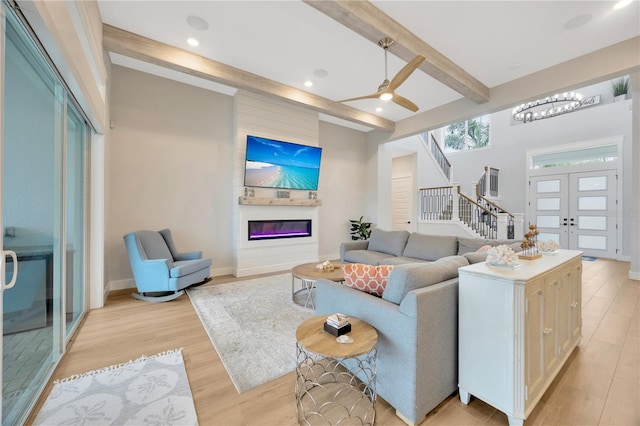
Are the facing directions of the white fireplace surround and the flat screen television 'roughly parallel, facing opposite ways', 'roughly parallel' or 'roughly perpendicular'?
roughly parallel

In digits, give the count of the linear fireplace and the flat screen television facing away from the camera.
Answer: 0

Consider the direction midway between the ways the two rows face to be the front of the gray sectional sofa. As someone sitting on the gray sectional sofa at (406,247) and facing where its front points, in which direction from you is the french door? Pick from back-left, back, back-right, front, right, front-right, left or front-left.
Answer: back

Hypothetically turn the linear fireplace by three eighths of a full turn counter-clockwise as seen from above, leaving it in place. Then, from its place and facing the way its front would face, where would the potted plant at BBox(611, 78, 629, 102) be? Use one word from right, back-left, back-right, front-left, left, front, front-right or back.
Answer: right

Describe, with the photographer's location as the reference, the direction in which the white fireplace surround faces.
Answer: facing the viewer and to the right of the viewer

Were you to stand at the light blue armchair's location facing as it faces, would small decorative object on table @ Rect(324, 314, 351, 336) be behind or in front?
in front

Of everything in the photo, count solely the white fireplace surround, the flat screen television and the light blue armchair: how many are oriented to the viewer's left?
0

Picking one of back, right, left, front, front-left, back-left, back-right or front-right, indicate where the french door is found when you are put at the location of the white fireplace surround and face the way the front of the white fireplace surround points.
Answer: front-left

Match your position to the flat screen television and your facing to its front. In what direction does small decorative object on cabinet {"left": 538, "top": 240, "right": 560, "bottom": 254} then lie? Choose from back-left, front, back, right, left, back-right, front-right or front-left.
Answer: front

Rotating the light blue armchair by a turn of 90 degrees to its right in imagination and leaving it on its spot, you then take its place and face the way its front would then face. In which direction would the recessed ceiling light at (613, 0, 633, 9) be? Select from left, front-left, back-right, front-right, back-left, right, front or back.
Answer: left

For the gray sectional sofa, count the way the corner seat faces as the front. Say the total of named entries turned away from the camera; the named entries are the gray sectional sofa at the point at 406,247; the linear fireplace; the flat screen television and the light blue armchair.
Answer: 0
